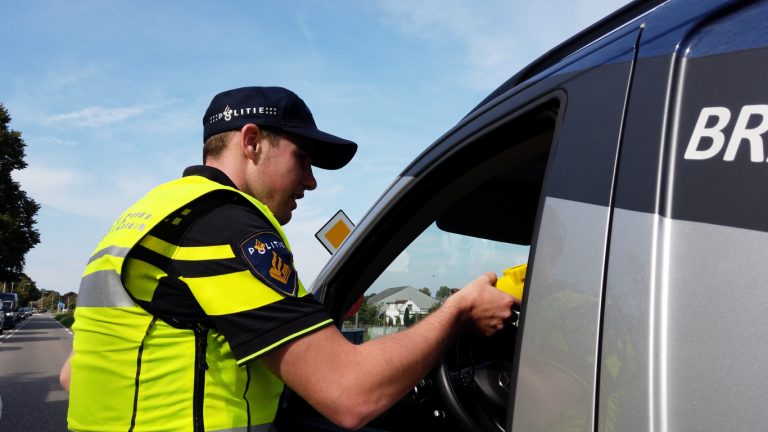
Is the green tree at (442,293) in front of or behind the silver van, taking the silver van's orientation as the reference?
in front

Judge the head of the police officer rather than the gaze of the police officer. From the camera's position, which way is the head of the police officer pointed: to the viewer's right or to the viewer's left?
to the viewer's right

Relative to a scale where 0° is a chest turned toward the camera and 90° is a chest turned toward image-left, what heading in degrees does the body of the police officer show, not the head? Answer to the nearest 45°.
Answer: approximately 225°

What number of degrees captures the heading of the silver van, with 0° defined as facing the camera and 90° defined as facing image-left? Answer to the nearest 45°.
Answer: approximately 135°

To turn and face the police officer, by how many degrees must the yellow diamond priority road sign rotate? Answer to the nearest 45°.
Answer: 0° — it already faces them

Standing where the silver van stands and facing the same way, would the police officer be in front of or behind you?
in front

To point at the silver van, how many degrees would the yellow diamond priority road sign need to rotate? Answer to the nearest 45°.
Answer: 0° — it already faces it

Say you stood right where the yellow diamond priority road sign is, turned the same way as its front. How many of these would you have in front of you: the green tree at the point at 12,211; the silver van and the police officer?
2
